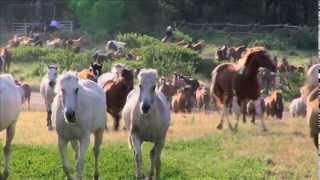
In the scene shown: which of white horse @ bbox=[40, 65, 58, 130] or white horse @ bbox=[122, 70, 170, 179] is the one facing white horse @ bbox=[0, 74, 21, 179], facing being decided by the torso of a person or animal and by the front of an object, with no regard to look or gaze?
white horse @ bbox=[40, 65, 58, 130]

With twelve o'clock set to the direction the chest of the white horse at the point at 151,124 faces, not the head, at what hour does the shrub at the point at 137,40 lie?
The shrub is roughly at 6 o'clock from the white horse.

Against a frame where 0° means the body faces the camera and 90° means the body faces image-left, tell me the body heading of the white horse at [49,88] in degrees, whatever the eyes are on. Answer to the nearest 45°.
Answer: approximately 0°

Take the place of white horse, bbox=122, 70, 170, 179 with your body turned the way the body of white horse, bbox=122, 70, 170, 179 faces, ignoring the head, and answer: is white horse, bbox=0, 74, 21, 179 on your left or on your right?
on your right

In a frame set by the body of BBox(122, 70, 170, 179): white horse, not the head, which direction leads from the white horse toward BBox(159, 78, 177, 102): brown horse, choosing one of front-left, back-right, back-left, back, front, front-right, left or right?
back

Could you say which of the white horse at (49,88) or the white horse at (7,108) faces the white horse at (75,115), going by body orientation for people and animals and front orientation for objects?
the white horse at (49,88)
